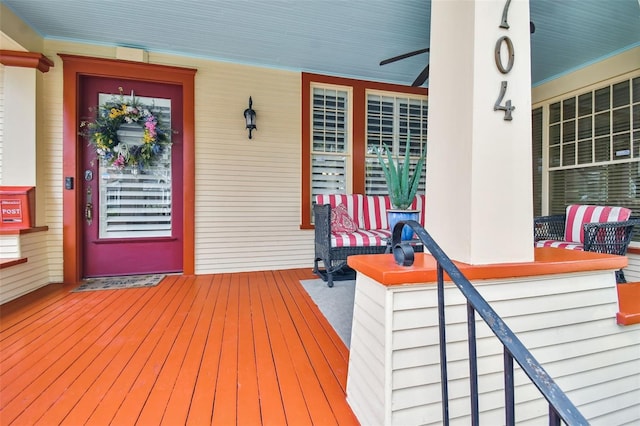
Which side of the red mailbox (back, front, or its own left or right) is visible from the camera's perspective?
front

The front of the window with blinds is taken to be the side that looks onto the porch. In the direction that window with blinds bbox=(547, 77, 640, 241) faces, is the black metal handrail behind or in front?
in front

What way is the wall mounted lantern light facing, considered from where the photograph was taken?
facing the viewer

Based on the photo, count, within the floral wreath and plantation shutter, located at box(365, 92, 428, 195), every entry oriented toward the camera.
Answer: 2

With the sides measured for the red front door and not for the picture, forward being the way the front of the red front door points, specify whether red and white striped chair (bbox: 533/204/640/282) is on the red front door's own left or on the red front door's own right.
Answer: on the red front door's own left

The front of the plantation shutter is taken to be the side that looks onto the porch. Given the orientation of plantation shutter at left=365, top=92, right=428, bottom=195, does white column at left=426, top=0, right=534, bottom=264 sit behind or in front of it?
in front

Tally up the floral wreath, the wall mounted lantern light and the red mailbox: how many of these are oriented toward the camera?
3

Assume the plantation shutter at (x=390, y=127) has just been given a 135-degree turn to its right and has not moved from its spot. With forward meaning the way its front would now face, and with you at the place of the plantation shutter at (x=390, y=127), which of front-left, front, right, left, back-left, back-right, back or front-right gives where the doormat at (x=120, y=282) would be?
left

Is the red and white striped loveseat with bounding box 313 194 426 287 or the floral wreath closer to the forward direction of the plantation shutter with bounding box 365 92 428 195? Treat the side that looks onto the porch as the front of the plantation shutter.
the red and white striped loveseat

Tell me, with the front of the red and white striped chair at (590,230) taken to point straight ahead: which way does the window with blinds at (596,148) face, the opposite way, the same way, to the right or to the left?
the same way

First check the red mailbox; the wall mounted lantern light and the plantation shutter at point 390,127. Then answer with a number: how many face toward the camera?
3

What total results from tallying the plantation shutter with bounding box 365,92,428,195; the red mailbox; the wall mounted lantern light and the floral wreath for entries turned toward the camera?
4

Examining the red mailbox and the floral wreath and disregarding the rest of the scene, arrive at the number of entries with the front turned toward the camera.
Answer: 2

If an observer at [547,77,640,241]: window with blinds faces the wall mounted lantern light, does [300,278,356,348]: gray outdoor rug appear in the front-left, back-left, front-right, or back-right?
front-left
